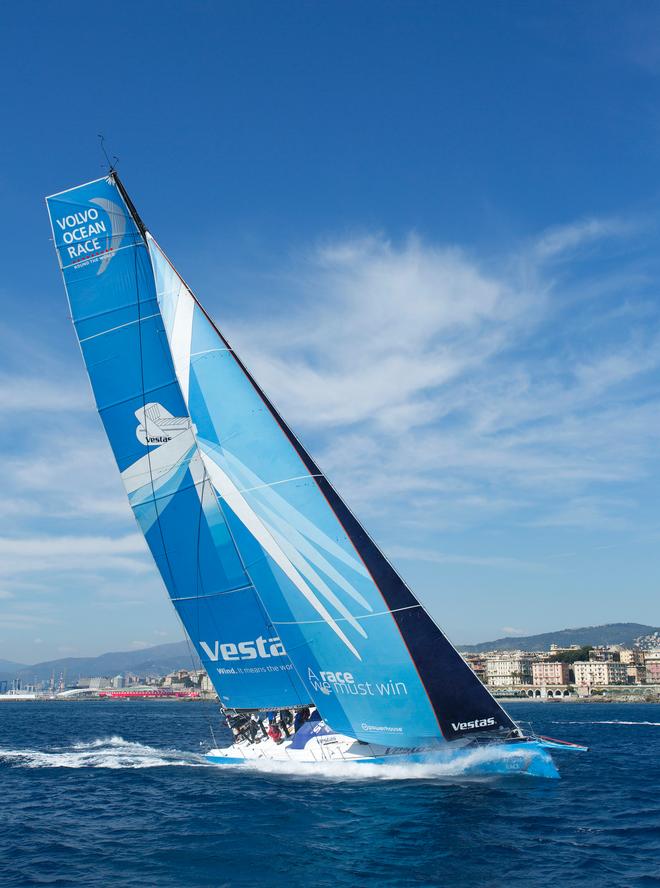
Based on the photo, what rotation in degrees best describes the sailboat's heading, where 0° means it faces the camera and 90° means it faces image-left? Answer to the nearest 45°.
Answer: approximately 315°
